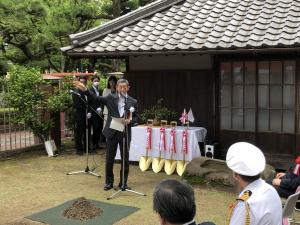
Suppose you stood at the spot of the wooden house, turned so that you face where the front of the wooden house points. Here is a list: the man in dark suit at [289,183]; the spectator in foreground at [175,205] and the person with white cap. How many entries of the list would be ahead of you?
3

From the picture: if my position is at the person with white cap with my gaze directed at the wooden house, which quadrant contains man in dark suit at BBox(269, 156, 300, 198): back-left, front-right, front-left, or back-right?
front-right

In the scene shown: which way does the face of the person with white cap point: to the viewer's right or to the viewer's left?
to the viewer's left

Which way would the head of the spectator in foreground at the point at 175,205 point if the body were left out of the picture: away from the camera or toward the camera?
away from the camera

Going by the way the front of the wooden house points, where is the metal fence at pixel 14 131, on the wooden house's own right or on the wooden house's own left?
on the wooden house's own right

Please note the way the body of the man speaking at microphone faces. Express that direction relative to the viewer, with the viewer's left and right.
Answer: facing the viewer

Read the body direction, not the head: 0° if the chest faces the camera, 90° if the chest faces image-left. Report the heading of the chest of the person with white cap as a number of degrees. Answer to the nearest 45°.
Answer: approximately 135°

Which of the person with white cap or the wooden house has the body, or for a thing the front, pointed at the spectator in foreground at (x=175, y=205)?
the wooden house

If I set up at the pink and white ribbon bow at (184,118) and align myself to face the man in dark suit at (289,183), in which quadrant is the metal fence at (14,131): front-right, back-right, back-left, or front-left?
back-right

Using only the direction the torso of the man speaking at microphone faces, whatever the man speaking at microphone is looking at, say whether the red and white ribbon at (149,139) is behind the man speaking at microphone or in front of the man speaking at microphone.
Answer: behind

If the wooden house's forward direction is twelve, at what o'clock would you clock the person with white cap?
The person with white cap is roughly at 12 o'clock from the wooden house.

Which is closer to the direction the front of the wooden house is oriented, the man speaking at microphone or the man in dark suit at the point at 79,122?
the man speaking at microphone

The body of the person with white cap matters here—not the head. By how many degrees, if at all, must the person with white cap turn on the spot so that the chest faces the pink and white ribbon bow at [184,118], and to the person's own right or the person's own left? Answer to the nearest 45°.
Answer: approximately 45° to the person's own right

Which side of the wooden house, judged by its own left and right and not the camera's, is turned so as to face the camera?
front

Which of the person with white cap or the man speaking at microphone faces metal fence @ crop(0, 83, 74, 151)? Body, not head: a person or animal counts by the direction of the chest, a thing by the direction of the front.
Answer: the person with white cap

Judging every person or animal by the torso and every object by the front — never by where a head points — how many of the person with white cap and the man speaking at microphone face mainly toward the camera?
1

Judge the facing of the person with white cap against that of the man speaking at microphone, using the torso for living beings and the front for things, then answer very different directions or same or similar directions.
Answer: very different directions

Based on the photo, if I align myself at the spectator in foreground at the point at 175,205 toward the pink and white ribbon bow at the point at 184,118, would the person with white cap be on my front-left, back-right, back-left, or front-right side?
front-right

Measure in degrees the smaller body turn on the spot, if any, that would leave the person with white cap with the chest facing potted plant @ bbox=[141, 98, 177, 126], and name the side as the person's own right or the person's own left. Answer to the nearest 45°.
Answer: approximately 45° to the person's own right

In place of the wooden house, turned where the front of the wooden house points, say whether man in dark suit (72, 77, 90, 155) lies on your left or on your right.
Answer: on your right
